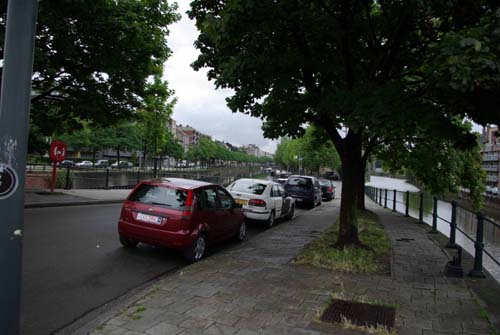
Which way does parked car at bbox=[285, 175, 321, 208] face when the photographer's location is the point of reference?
facing away from the viewer and to the right of the viewer

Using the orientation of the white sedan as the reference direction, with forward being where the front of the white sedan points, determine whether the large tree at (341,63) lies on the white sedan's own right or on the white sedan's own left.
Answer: on the white sedan's own right

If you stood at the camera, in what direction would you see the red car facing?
facing away from the viewer and to the right of the viewer

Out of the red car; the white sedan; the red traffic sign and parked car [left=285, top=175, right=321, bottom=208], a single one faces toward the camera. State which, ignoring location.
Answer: the red traffic sign

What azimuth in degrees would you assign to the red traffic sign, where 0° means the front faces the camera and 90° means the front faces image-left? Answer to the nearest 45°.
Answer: approximately 0°

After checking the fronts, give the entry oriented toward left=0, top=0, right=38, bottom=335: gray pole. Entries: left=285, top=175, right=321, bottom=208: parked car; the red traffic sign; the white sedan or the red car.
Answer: the red traffic sign

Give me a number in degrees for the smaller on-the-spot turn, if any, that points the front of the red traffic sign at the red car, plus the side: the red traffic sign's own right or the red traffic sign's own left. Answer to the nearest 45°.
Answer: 0° — it already faces it

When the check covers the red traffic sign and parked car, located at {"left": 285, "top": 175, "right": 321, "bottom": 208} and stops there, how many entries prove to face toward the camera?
1

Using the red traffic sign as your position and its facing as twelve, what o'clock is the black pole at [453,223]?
The black pole is roughly at 11 o'clock from the red traffic sign.

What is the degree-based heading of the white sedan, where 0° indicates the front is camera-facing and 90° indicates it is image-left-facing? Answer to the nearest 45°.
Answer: approximately 225°

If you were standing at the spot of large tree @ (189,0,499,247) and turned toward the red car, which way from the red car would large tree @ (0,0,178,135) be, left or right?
right

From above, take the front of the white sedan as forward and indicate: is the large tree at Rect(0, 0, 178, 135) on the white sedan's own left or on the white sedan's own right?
on the white sedan's own left

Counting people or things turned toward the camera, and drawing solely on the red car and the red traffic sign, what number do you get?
1

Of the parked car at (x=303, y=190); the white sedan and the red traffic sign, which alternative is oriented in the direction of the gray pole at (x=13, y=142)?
the red traffic sign
